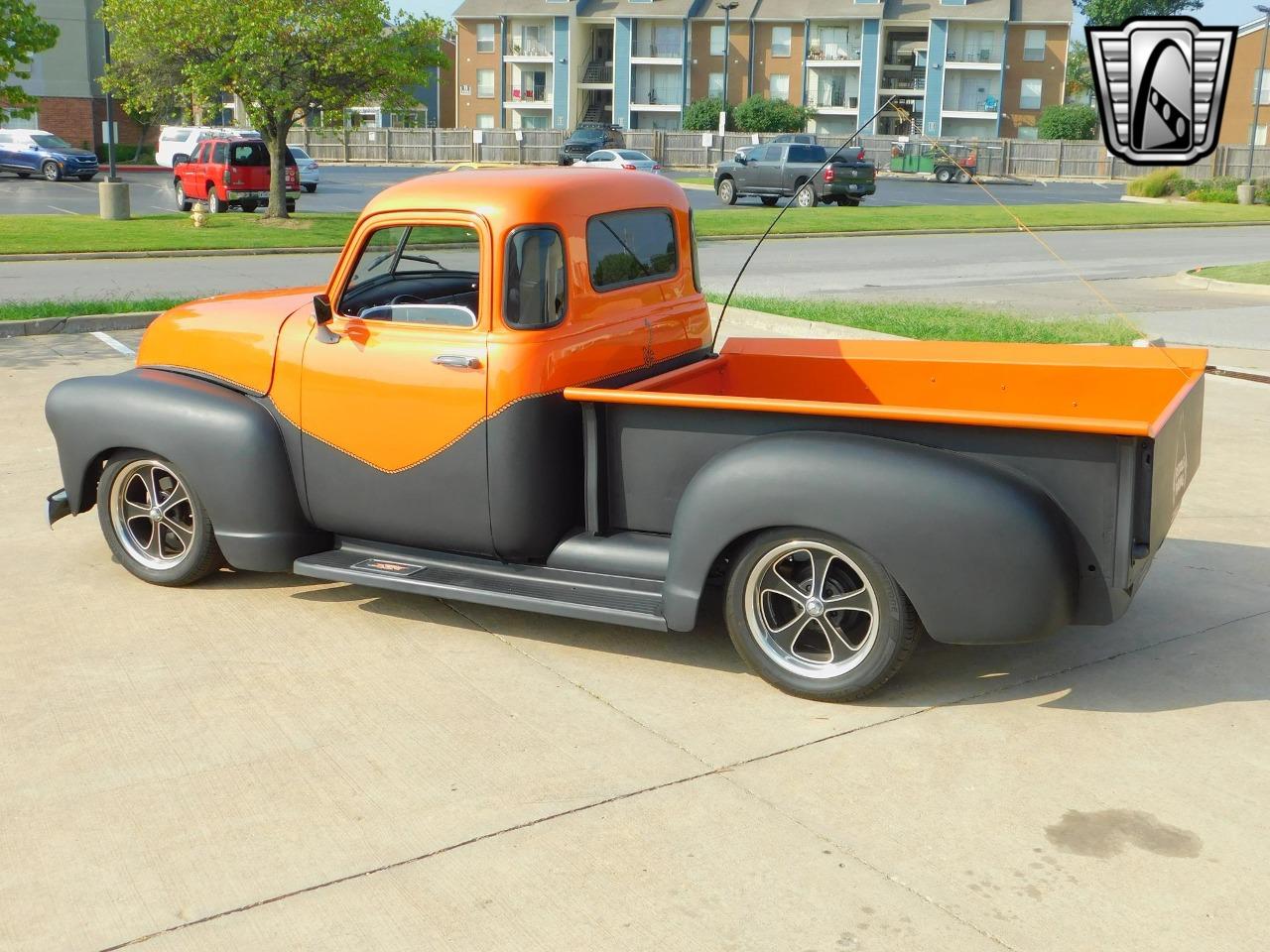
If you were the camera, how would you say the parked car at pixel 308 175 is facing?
facing away from the viewer and to the left of the viewer

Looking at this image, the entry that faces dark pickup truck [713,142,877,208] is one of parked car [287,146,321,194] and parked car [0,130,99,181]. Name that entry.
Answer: parked car [0,130,99,181]

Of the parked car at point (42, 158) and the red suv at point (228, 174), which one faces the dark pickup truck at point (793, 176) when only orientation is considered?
the parked car

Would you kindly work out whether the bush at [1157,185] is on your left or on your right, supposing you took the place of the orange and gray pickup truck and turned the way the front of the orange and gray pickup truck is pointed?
on your right

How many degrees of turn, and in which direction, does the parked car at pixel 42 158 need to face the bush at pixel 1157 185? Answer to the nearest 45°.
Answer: approximately 45° to its left

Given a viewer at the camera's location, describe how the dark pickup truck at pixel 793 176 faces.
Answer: facing away from the viewer and to the left of the viewer

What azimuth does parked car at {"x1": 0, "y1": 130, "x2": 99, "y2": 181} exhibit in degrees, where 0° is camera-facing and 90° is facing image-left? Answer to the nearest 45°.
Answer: approximately 315°

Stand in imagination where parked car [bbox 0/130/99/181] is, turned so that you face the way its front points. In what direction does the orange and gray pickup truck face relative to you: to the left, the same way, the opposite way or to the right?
the opposite way

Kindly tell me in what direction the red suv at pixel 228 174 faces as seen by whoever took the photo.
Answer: facing away from the viewer and to the left of the viewer

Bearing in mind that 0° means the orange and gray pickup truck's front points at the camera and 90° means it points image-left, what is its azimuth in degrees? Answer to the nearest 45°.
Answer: approximately 135°

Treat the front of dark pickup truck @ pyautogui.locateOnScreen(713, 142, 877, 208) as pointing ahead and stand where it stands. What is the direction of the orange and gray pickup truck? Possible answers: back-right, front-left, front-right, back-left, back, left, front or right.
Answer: back-left
